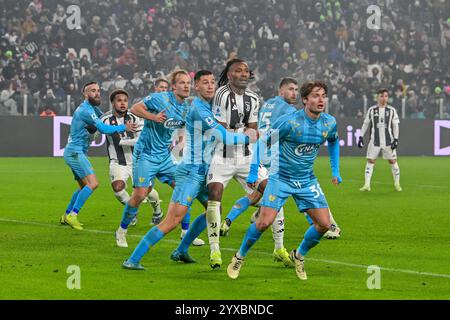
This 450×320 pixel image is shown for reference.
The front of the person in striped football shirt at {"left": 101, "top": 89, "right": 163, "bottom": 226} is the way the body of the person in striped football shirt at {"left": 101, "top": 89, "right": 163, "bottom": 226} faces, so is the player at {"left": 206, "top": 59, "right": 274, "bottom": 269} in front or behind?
in front

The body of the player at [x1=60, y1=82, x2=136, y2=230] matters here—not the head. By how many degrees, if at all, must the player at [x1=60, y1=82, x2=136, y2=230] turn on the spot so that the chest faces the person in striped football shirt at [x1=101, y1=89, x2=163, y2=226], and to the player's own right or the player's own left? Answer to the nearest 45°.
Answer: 0° — they already face them

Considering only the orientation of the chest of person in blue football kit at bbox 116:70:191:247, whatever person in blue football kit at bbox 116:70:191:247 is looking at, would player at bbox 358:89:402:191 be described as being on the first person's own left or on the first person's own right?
on the first person's own left

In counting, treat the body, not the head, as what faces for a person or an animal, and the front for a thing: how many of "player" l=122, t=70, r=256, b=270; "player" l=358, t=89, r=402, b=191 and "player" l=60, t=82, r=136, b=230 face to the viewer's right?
2

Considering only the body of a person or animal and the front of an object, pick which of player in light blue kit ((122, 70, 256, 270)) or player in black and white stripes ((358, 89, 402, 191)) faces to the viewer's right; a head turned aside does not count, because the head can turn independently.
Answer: player in light blue kit ((122, 70, 256, 270))

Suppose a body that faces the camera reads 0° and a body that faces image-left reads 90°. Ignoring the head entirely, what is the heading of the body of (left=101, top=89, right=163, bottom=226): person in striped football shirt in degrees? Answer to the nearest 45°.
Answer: approximately 315°

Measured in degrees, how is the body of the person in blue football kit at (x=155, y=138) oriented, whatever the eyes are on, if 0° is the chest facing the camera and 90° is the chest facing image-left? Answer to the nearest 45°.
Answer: approximately 315°

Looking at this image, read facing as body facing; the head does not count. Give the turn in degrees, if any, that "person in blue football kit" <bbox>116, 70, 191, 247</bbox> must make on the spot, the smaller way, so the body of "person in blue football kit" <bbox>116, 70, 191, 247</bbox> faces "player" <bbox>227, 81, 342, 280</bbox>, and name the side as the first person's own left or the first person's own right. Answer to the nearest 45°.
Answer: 0° — they already face them

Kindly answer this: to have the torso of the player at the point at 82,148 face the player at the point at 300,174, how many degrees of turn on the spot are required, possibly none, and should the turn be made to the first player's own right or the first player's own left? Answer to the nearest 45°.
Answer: approximately 45° to the first player's own right

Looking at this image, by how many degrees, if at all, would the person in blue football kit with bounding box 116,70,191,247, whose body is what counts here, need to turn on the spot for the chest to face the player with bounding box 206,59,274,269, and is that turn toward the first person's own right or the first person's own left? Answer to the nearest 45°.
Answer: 0° — they already face them

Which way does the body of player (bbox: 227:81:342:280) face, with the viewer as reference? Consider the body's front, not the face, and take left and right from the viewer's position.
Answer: facing the viewer and to the right of the viewer

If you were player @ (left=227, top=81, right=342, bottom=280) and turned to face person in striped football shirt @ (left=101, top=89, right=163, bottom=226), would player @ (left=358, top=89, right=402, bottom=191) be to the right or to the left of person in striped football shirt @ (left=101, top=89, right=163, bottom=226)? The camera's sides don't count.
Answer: right

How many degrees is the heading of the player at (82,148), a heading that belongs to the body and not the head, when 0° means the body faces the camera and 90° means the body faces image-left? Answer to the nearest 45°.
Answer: approximately 270°
